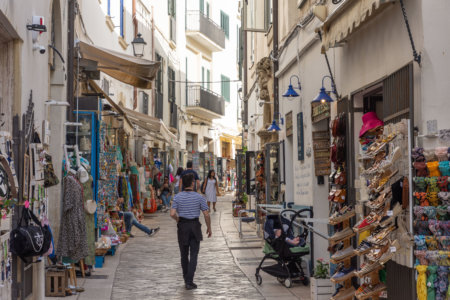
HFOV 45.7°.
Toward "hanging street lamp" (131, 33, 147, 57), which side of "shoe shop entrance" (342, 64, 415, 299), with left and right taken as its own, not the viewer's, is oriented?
right

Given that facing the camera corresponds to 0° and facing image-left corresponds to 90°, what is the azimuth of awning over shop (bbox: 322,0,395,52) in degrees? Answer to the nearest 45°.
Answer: approximately 45°

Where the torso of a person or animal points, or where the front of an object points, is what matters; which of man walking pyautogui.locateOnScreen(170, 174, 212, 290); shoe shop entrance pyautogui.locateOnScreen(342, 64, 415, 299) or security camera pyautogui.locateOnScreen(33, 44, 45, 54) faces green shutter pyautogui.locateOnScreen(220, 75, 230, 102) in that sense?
the man walking

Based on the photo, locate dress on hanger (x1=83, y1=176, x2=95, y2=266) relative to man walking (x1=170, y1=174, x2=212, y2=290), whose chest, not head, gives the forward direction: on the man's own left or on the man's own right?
on the man's own left

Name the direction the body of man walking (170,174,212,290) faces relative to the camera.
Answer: away from the camera

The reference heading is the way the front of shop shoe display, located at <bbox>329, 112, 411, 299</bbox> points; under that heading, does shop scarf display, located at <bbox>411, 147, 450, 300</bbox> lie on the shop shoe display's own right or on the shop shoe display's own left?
on the shop shoe display's own left

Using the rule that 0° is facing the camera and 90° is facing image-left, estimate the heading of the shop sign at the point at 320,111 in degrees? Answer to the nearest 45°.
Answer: approximately 45°

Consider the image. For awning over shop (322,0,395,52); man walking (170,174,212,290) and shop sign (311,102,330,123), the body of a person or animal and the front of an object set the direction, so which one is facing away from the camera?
the man walking

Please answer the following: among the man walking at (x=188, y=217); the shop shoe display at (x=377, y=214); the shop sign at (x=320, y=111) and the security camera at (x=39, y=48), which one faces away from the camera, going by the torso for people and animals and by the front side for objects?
the man walking

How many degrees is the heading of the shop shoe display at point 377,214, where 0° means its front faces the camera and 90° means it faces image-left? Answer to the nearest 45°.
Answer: approximately 45°

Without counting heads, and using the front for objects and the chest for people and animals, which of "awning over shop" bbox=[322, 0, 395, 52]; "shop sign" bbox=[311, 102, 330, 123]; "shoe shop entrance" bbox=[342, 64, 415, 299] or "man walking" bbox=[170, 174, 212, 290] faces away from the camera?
the man walking

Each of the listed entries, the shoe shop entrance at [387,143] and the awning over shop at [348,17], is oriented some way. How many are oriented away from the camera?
0

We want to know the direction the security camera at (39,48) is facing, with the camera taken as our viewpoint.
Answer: facing the viewer and to the right of the viewer

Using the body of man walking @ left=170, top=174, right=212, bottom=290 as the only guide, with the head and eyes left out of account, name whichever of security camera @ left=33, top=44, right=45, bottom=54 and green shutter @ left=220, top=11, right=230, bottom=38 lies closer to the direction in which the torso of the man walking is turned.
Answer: the green shutter

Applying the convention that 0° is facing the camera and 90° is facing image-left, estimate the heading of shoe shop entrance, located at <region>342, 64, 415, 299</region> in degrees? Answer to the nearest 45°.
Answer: approximately 45°
